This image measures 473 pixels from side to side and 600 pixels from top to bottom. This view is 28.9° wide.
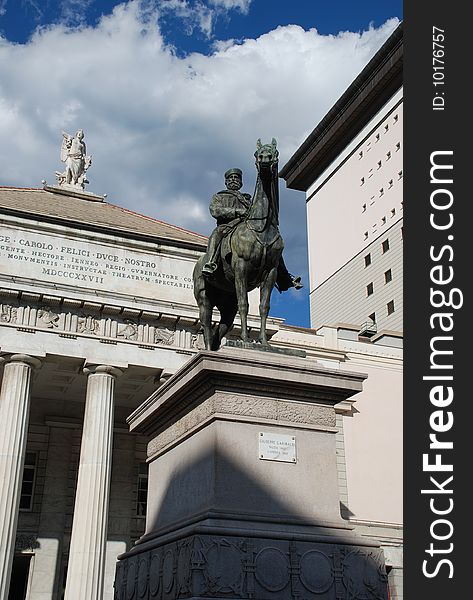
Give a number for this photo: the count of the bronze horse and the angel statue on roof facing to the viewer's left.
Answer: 0

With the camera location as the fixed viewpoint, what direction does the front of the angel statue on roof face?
facing the viewer

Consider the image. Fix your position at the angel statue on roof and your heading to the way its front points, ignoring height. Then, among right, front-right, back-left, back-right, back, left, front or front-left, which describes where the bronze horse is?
front

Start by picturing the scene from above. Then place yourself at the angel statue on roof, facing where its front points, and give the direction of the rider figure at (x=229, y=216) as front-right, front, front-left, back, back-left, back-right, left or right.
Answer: front

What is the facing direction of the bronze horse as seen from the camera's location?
facing the viewer and to the right of the viewer

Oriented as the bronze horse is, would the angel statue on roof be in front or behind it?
behind
